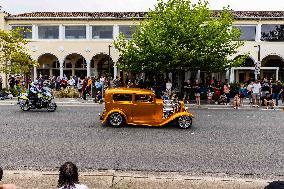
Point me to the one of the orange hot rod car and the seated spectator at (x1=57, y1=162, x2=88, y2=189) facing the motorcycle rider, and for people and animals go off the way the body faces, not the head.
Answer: the seated spectator

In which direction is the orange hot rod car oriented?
to the viewer's right

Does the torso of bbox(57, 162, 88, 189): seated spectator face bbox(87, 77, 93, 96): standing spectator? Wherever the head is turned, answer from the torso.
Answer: yes

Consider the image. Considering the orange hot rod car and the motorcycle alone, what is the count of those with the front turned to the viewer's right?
2

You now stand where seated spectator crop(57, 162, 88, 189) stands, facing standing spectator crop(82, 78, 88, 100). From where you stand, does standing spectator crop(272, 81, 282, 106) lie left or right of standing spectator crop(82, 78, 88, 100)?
right

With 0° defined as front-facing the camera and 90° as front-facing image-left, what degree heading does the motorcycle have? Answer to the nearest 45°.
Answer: approximately 270°

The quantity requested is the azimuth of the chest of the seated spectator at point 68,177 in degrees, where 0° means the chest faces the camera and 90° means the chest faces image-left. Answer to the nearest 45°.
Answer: approximately 180°

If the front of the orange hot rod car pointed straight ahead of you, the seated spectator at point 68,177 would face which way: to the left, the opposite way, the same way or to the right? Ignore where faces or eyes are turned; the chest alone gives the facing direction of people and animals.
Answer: to the left

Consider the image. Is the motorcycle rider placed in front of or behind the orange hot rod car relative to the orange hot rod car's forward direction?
behind

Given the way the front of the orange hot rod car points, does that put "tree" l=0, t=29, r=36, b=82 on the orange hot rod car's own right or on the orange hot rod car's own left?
on the orange hot rod car's own left

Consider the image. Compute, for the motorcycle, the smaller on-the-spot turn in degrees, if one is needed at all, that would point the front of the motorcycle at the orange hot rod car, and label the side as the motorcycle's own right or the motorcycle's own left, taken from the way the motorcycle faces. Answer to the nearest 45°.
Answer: approximately 45° to the motorcycle's own right

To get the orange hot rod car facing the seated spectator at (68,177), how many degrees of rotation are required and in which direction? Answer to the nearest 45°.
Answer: approximately 90° to its right

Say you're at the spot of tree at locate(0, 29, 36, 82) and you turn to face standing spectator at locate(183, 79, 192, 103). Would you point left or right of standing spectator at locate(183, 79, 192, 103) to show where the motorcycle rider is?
right

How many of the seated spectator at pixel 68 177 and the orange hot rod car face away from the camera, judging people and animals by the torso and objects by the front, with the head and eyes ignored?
1
